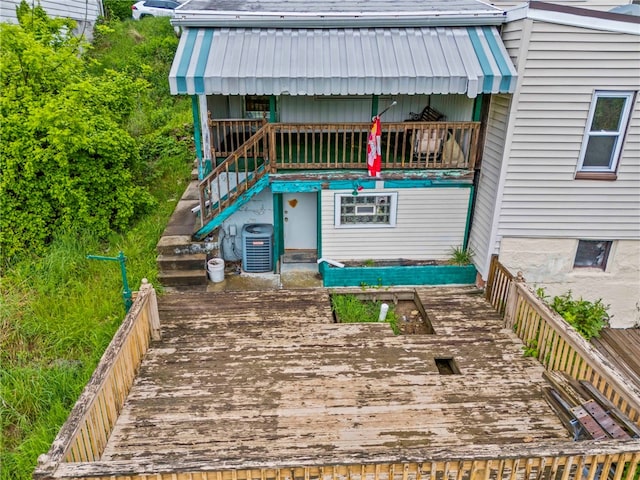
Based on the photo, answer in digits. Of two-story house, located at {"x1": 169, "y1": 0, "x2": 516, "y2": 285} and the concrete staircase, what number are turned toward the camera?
2

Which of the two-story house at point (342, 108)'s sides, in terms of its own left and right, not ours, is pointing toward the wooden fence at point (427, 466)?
front

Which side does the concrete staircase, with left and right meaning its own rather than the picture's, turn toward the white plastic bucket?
left

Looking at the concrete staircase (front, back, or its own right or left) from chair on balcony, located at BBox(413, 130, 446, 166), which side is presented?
left

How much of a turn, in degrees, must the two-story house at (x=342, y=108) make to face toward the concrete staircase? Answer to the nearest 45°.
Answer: approximately 90° to its right

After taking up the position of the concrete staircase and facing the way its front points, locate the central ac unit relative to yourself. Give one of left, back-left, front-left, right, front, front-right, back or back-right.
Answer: left

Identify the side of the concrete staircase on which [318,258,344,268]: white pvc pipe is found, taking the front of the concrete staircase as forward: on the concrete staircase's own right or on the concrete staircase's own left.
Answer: on the concrete staircase's own left

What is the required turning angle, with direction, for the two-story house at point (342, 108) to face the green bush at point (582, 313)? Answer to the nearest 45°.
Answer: approximately 90° to its left

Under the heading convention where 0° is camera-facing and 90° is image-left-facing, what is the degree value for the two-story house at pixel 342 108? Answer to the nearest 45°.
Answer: approximately 0°

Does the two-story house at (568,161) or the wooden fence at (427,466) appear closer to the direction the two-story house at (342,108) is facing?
the wooden fence
